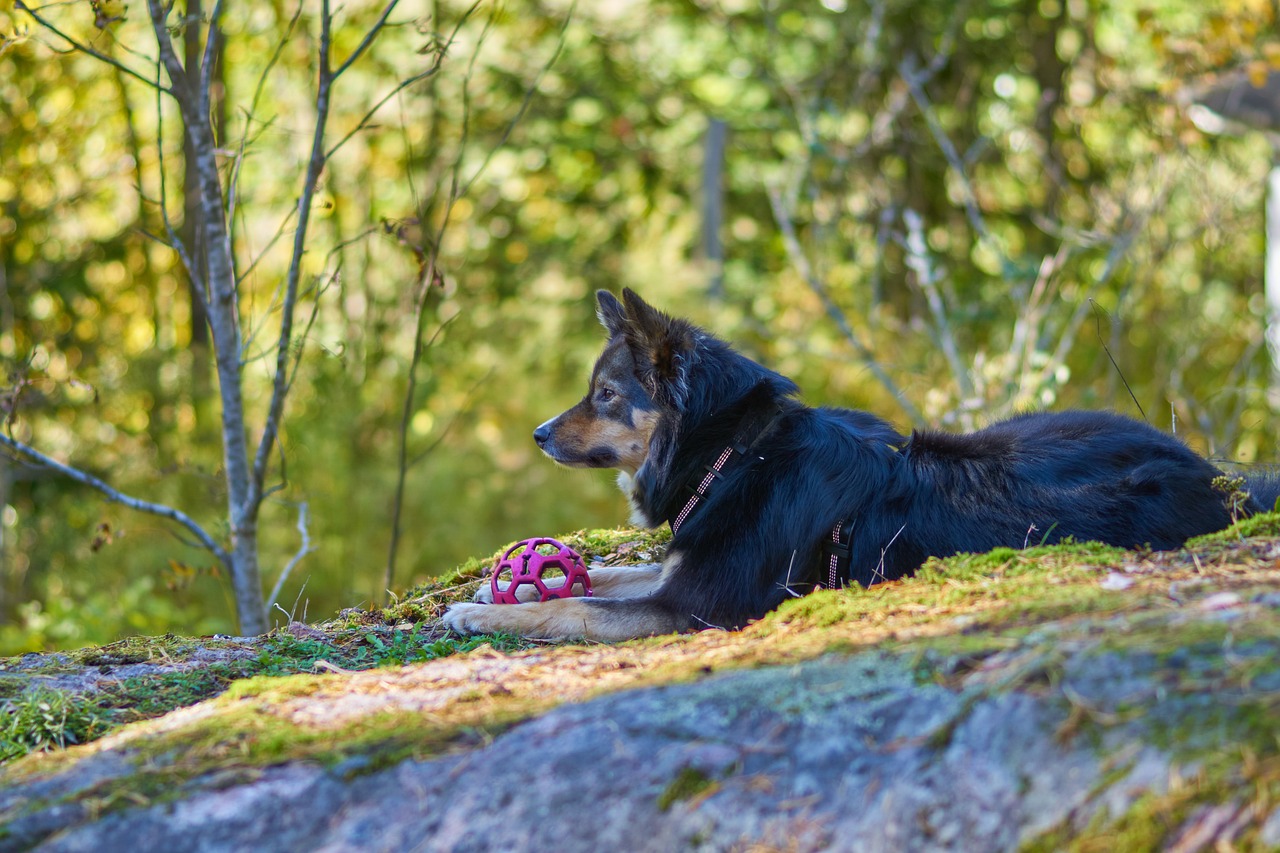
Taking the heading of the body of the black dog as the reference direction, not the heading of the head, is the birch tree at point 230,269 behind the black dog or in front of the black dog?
in front

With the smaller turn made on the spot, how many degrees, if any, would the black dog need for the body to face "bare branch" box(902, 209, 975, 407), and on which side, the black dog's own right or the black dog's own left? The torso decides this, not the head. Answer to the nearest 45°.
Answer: approximately 90° to the black dog's own right

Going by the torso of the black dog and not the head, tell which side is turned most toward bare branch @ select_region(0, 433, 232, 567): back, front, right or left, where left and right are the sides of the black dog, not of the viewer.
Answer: front

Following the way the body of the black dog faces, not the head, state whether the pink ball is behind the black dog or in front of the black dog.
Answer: in front

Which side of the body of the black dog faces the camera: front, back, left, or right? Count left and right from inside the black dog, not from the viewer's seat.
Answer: left
